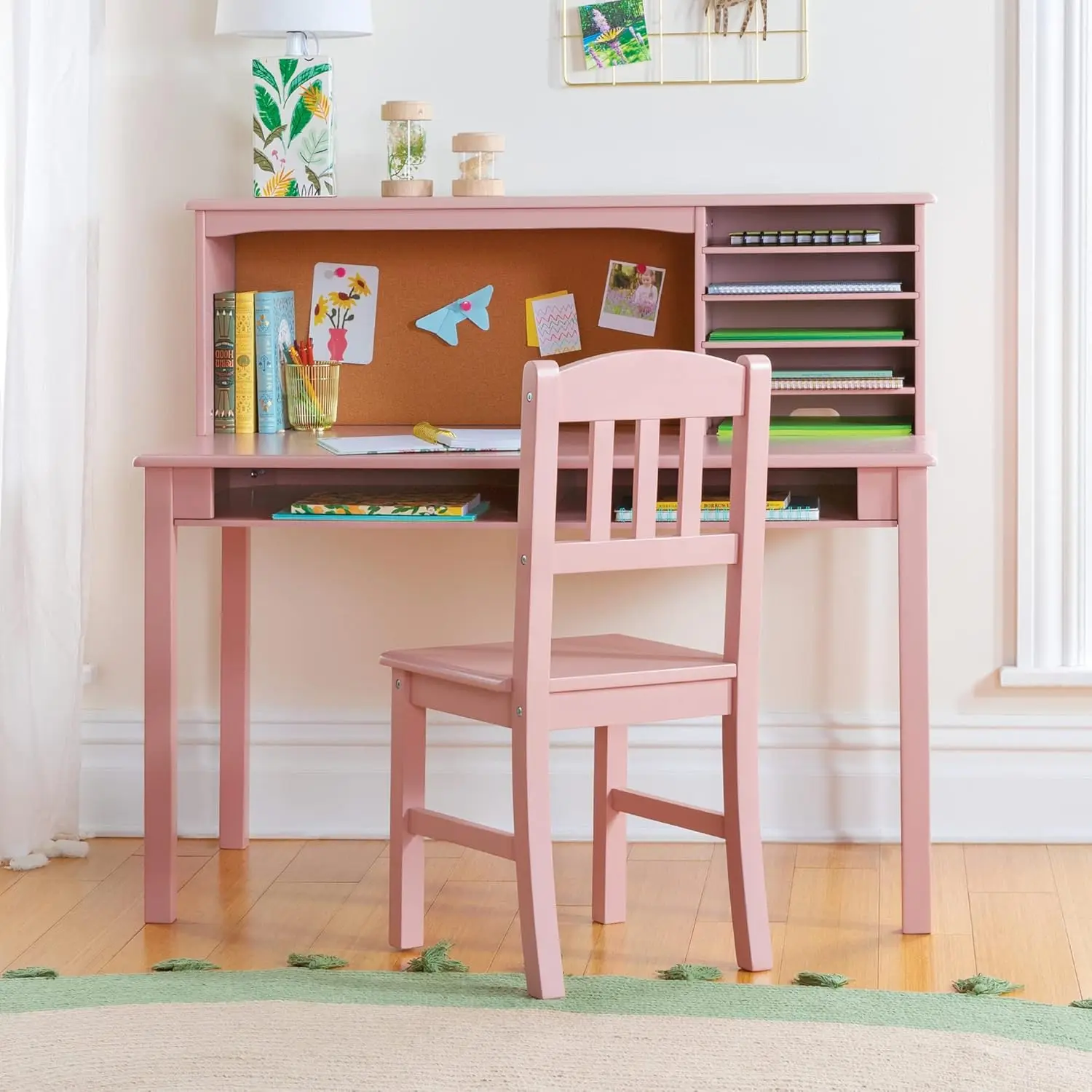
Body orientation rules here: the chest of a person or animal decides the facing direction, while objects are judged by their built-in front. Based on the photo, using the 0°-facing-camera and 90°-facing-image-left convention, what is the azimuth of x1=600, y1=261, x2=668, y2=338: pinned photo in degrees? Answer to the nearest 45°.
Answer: approximately 0°

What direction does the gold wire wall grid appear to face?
toward the camera

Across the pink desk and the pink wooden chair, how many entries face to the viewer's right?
0

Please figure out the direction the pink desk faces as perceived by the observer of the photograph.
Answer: facing the viewer

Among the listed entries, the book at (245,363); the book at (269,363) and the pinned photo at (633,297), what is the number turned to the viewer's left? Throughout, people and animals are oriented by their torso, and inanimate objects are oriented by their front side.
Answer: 0
